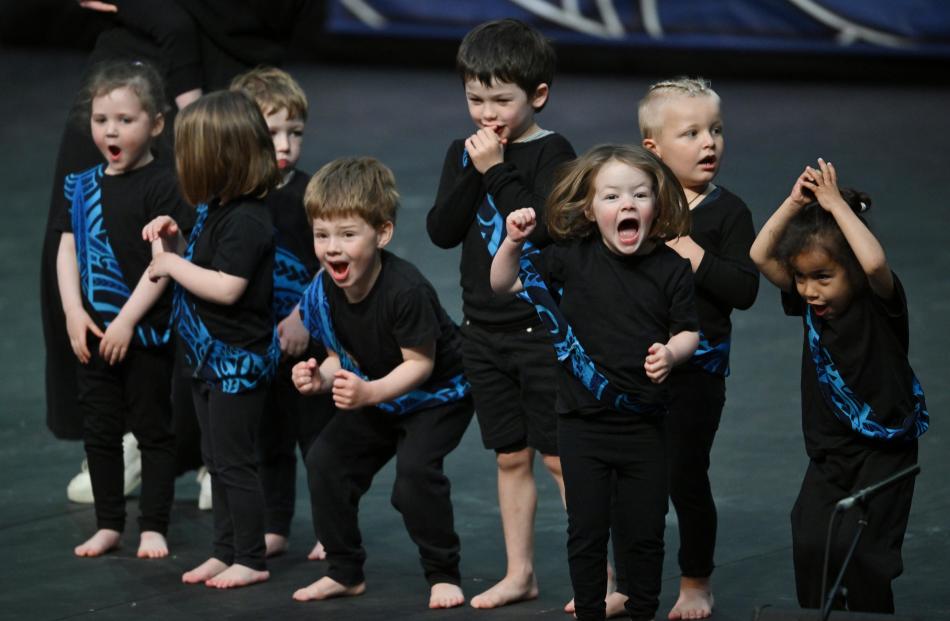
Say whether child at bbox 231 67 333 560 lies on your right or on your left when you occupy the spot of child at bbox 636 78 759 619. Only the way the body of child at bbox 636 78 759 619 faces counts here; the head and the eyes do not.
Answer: on your right

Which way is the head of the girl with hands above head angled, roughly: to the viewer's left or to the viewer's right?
to the viewer's left

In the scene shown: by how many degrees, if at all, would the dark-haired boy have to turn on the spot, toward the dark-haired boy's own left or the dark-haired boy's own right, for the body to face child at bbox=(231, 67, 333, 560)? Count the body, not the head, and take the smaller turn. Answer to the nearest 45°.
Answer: approximately 90° to the dark-haired boy's own right

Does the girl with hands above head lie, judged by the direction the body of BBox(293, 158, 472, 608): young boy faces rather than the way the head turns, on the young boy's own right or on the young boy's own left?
on the young boy's own left

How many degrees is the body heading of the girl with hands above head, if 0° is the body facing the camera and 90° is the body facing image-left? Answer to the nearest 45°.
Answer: approximately 45°

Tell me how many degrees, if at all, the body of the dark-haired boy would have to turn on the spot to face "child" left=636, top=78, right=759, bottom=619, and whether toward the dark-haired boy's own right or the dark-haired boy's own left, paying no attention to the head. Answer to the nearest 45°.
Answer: approximately 135° to the dark-haired boy's own left

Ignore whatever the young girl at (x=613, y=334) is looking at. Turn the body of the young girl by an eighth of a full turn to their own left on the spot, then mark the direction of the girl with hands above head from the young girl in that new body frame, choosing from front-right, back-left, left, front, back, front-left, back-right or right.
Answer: front-left

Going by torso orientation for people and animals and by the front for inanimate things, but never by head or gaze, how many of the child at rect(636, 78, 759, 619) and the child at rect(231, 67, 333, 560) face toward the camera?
2

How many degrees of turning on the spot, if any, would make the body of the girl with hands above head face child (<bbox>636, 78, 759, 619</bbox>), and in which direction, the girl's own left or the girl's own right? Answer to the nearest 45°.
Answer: approximately 90° to the girl's own right
